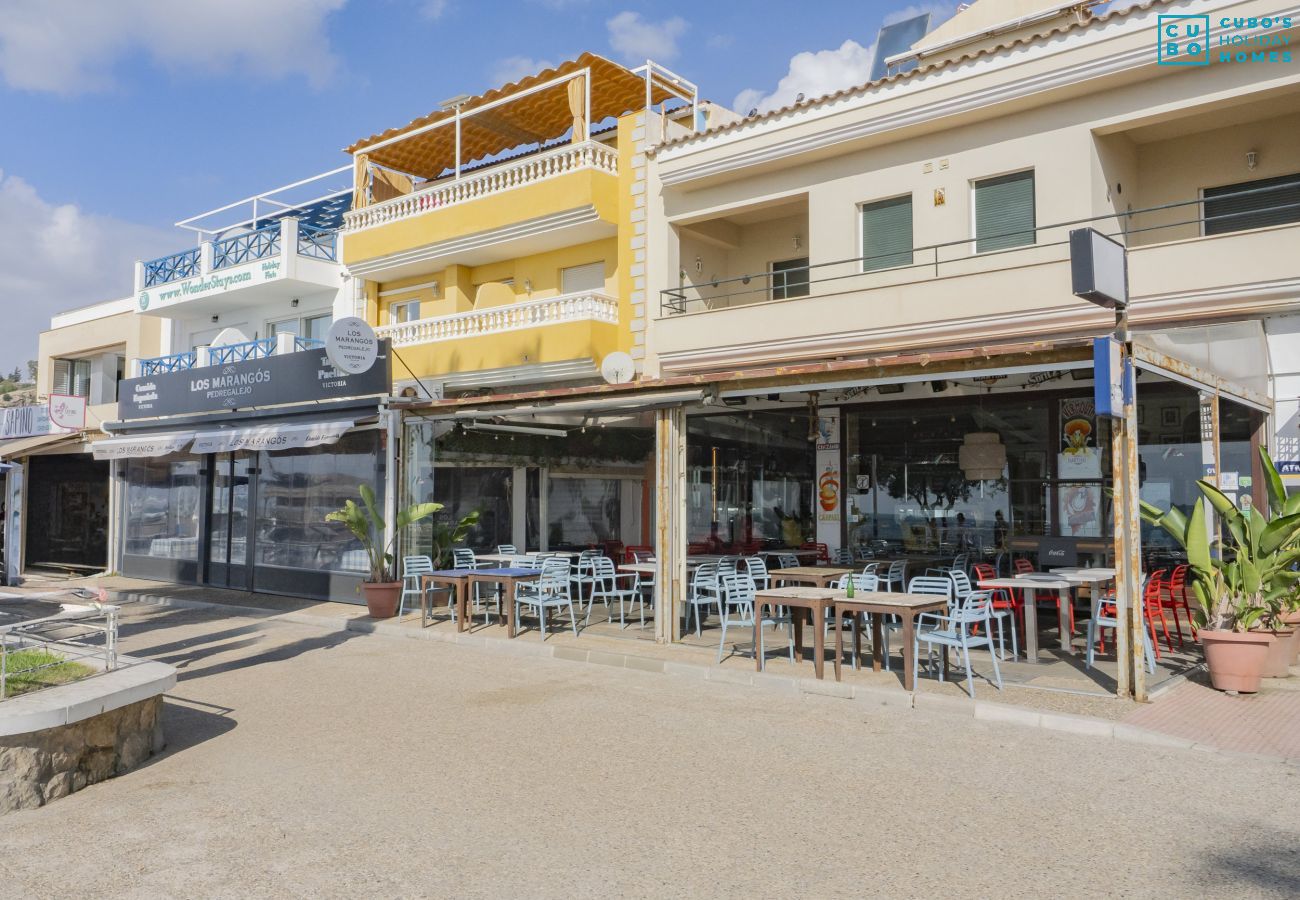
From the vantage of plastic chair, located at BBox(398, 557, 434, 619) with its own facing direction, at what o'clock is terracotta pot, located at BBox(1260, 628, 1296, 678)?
The terracotta pot is roughly at 12 o'clock from the plastic chair.

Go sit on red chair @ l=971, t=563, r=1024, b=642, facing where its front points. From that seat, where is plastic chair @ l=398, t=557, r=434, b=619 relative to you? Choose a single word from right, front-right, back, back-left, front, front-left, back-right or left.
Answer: back-right

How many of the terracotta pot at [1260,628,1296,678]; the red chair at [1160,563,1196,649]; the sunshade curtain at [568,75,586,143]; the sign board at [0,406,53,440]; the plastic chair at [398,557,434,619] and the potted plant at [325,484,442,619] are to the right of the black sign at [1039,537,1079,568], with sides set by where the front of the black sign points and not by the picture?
4

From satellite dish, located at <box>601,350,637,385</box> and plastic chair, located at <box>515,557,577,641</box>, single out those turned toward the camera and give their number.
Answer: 1

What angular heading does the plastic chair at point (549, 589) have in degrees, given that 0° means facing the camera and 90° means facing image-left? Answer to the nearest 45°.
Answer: approximately 135°

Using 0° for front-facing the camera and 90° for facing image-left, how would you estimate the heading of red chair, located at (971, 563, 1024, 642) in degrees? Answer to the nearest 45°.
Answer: approximately 315°

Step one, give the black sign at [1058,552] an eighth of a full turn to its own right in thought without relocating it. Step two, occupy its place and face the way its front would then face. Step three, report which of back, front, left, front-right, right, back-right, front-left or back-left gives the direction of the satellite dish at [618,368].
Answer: front-right

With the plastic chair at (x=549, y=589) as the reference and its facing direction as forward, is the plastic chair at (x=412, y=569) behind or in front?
in front

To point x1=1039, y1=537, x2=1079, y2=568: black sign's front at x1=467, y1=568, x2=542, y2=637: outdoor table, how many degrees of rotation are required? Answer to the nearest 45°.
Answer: approximately 45° to its right

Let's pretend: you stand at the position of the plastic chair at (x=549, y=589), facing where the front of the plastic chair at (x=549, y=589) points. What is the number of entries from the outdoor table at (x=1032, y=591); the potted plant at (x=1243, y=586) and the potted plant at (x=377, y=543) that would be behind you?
2

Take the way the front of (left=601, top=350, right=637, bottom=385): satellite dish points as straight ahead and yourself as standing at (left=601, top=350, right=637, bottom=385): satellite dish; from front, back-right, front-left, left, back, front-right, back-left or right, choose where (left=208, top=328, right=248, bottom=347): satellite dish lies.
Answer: back-right

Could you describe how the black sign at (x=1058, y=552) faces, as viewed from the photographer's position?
facing the viewer

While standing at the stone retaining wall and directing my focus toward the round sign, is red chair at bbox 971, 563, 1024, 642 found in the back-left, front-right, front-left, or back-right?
front-right

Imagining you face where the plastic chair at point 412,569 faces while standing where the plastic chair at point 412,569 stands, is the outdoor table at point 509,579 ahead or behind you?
ahead

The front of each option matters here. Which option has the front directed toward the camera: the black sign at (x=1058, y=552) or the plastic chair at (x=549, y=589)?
the black sign

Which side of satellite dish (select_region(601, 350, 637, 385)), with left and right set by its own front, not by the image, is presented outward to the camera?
front
